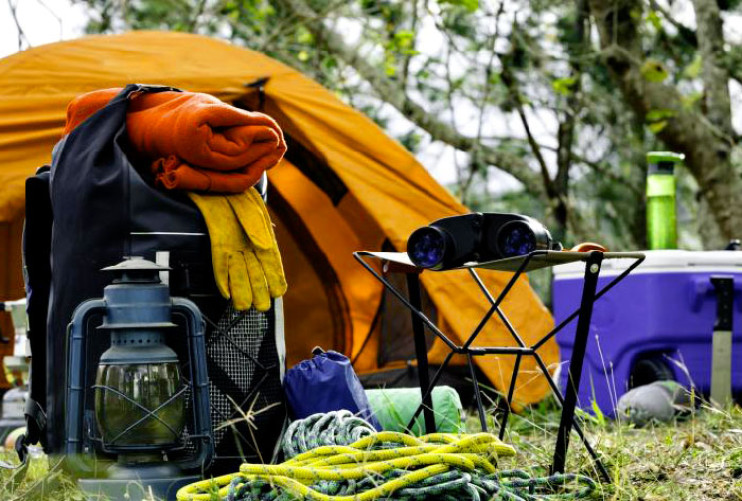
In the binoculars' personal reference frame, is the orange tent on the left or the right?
on its right

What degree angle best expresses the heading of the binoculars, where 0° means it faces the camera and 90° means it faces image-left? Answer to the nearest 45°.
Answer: approximately 45°

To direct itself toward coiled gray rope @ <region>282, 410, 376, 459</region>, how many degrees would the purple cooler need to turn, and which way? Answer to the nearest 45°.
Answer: approximately 45° to its right

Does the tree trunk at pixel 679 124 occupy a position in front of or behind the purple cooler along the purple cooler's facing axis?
behind

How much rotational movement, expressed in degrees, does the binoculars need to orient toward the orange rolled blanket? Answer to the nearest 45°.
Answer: approximately 45° to its right

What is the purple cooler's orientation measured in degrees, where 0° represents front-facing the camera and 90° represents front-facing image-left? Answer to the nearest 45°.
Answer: approximately 0°
